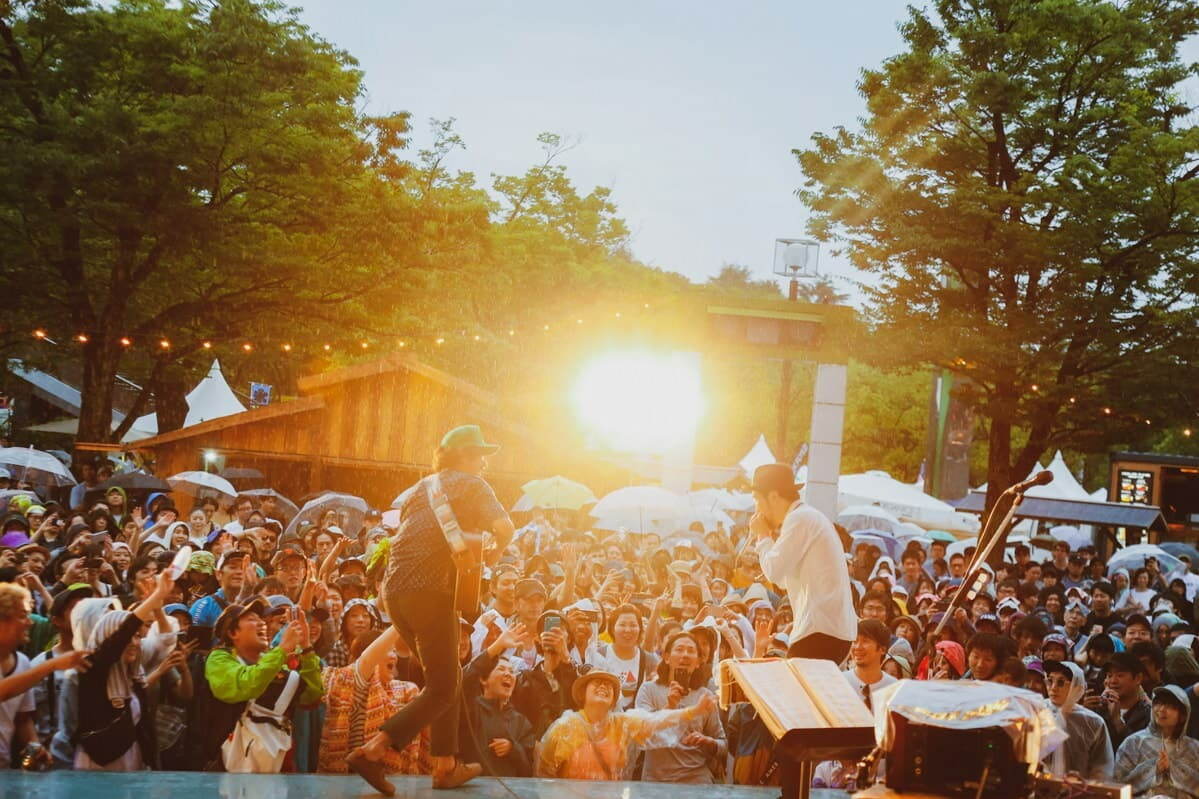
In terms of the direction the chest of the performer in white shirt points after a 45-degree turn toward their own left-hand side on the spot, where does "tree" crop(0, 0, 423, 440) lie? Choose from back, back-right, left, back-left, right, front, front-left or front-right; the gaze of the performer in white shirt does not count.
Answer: right

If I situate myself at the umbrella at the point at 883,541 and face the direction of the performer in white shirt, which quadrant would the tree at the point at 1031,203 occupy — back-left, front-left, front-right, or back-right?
back-left

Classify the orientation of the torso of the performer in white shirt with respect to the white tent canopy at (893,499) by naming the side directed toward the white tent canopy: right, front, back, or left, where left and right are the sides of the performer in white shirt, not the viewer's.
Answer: right

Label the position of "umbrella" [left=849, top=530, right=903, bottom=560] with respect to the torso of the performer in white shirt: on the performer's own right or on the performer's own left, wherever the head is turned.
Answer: on the performer's own right

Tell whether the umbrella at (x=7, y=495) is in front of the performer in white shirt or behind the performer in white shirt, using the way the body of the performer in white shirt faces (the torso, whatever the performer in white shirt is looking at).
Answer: in front

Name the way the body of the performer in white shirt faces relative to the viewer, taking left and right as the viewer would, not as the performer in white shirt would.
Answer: facing to the left of the viewer
